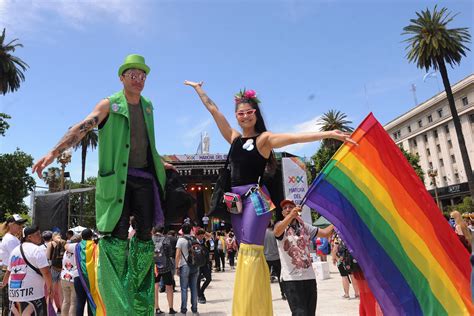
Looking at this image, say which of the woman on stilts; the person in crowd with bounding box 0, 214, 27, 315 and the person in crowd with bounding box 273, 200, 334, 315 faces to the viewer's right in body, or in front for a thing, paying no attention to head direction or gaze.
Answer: the person in crowd with bounding box 0, 214, 27, 315

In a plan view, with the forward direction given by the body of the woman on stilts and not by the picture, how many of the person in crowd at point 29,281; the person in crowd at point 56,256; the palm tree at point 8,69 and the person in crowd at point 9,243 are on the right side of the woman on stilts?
4

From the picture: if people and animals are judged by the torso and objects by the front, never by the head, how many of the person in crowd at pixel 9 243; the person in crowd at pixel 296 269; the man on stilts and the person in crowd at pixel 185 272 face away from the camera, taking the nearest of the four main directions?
1

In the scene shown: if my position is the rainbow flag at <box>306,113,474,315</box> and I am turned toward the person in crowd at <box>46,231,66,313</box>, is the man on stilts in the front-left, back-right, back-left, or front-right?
front-left

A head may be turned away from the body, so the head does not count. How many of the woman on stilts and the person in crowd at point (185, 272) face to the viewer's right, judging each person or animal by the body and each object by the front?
0

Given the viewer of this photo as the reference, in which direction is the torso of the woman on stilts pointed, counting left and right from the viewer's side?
facing the viewer and to the left of the viewer

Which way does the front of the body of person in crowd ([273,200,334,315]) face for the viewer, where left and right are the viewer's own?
facing the viewer

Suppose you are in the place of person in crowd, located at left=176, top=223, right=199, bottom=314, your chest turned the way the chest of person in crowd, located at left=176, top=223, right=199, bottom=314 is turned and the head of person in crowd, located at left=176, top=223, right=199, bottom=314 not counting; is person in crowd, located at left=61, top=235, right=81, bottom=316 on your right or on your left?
on your left
